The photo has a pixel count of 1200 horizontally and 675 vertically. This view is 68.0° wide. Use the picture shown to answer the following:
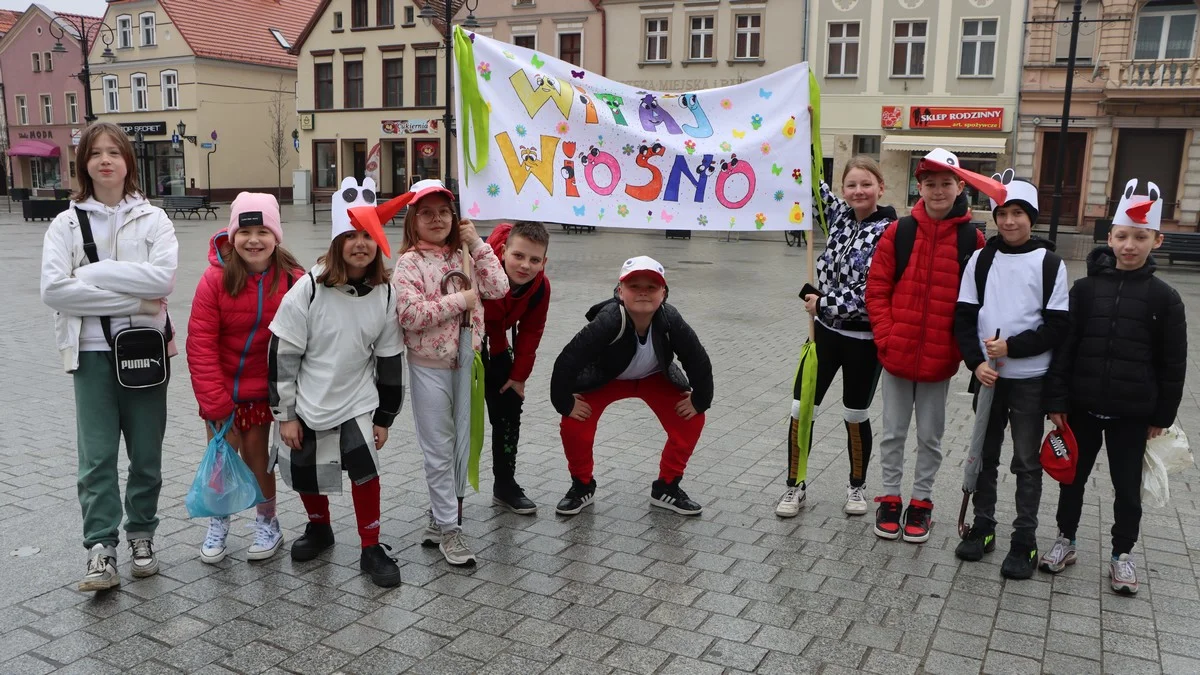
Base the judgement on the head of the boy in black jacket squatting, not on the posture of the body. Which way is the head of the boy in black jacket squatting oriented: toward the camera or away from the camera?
toward the camera

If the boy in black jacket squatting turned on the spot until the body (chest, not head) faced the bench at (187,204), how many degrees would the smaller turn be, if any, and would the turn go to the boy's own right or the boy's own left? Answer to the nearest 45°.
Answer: approximately 135° to the boy's own right

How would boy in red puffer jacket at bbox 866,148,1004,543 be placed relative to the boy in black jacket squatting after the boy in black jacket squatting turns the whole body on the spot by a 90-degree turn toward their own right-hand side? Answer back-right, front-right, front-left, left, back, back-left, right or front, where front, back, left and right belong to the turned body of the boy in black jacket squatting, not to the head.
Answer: back

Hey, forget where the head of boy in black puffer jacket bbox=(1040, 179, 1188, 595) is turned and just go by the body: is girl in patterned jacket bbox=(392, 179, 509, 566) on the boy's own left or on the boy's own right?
on the boy's own right

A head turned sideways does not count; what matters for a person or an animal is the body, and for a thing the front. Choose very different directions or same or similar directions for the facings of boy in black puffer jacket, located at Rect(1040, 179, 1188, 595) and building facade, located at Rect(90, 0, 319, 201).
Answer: same or similar directions

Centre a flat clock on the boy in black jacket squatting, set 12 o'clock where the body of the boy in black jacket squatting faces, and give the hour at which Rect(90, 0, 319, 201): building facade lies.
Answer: The building facade is roughly at 5 o'clock from the boy in black jacket squatting.

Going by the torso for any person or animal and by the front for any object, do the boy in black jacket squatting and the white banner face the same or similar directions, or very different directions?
same or similar directions

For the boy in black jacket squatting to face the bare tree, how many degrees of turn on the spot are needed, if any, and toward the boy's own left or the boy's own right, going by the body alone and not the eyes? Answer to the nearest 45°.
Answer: approximately 135° to the boy's own right

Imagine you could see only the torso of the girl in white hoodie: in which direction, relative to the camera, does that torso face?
toward the camera

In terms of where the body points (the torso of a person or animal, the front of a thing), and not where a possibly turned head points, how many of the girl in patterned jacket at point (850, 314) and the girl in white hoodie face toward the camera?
2

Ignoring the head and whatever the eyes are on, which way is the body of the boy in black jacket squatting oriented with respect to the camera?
toward the camera

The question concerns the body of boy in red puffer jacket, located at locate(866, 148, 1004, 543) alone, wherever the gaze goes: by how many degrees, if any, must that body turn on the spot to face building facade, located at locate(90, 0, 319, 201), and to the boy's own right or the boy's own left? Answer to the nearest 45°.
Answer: approximately 135° to the boy's own right
